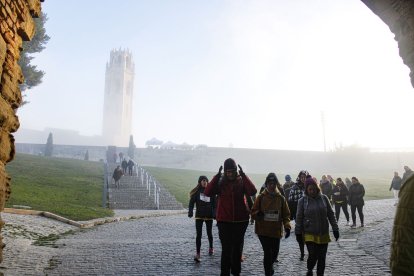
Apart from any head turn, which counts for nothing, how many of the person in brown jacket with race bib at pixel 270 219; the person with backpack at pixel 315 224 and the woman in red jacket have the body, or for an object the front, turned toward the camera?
3

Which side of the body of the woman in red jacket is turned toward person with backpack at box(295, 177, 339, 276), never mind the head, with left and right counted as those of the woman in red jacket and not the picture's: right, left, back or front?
left

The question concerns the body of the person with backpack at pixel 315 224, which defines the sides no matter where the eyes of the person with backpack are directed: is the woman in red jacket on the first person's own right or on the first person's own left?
on the first person's own right

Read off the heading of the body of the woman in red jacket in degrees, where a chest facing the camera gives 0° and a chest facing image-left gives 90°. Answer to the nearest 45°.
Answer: approximately 0°

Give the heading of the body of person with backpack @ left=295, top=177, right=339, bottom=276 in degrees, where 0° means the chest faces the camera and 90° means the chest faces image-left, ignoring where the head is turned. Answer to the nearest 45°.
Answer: approximately 0°

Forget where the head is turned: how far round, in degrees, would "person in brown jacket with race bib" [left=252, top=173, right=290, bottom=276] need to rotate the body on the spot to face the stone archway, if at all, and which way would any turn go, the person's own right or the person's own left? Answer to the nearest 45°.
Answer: approximately 45° to the person's own right

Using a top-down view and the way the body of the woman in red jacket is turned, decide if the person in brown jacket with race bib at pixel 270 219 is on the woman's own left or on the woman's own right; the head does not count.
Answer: on the woman's own left

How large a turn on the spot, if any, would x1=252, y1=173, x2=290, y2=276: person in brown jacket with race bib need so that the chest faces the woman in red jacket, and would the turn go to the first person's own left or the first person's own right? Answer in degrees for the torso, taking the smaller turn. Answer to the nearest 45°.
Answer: approximately 45° to the first person's own right

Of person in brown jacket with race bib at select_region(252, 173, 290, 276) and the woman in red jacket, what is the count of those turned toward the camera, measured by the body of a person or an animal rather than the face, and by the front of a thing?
2

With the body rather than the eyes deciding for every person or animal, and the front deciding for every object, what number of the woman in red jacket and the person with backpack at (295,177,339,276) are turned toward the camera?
2

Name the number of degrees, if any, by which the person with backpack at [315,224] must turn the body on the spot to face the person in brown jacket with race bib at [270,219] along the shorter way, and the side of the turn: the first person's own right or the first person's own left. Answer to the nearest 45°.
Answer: approximately 90° to the first person's own right
